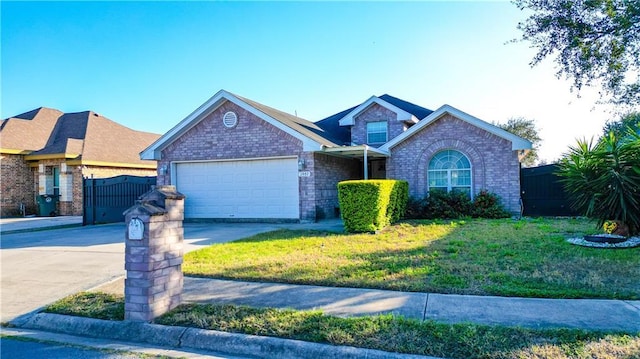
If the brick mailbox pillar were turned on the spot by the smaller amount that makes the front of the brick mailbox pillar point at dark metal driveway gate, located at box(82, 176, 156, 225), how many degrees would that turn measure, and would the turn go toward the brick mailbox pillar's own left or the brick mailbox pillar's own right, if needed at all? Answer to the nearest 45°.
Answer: approximately 135° to the brick mailbox pillar's own right

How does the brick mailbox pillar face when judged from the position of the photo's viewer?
facing the viewer and to the left of the viewer

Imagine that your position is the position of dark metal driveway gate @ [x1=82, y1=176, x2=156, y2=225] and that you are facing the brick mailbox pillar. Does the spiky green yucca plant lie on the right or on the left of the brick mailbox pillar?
left

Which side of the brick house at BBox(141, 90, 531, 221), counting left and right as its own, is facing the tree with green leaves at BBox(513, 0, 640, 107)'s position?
left

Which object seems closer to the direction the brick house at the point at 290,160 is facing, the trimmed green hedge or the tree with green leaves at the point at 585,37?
the trimmed green hedge

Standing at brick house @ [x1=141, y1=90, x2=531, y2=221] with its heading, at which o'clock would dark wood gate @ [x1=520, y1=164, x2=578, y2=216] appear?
The dark wood gate is roughly at 9 o'clock from the brick house.

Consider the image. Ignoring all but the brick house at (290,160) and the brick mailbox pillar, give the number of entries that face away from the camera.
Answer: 0

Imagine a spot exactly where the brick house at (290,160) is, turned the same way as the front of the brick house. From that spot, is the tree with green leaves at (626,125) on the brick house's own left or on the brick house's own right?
on the brick house's own left

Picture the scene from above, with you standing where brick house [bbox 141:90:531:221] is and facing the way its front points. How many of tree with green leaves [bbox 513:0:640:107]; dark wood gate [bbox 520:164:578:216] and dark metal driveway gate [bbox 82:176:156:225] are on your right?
1

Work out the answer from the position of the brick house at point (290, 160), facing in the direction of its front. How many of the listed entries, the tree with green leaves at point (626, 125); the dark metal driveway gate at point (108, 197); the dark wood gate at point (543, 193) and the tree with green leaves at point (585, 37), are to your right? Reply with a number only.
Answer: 1

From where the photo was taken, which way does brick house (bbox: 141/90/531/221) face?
toward the camera

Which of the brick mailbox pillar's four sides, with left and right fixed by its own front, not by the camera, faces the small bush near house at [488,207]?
back
